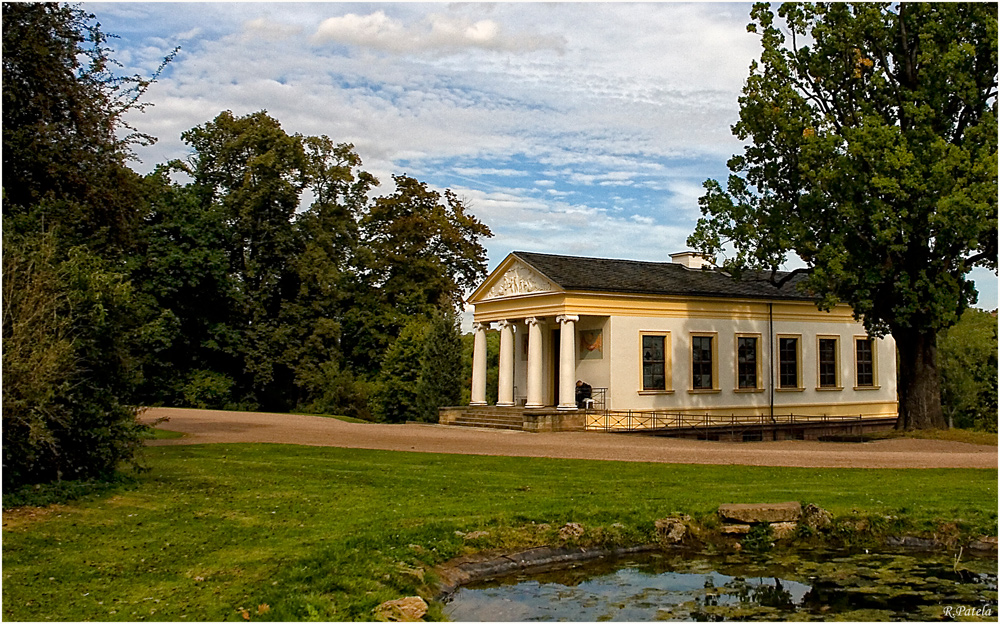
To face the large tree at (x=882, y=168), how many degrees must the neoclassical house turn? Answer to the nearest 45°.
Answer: approximately 90° to its left

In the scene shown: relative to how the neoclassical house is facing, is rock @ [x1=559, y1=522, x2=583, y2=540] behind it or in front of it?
in front

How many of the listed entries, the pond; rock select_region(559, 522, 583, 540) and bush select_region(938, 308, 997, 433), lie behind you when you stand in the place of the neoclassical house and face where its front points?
1

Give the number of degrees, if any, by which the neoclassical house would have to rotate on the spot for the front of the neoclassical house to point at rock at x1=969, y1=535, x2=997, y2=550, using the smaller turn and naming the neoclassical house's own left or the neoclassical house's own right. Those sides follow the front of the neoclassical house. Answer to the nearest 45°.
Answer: approximately 45° to the neoclassical house's own left

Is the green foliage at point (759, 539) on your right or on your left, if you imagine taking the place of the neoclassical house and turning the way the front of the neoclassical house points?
on your left

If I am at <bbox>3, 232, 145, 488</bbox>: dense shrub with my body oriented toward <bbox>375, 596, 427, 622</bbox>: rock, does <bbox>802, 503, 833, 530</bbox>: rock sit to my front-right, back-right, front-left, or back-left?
front-left

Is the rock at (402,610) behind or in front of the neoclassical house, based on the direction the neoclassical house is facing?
in front

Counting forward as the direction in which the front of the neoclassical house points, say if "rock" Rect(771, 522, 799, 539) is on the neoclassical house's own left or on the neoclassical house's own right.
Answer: on the neoclassical house's own left

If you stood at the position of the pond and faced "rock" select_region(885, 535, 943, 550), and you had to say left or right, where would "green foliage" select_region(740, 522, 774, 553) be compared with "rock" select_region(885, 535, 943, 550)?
left

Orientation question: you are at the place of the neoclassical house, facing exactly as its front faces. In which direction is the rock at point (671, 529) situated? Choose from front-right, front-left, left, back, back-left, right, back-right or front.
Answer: front-left

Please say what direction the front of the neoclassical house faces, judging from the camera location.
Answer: facing the viewer and to the left of the viewer

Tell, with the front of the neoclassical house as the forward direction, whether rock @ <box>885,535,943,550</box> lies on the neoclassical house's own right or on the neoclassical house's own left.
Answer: on the neoclassical house's own left
